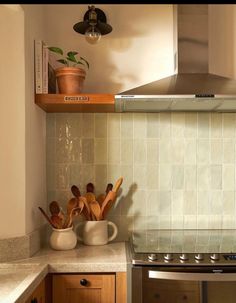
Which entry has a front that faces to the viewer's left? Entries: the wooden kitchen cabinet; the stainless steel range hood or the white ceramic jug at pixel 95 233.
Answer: the white ceramic jug

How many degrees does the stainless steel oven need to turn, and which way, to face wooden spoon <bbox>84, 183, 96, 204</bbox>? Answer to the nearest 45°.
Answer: approximately 135° to its right

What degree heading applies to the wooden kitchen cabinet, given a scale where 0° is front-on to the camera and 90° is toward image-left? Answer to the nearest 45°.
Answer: approximately 0°

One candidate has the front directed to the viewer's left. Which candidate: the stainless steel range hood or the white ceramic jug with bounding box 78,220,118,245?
the white ceramic jug

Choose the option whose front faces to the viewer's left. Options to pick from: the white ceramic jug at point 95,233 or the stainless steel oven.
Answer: the white ceramic jug

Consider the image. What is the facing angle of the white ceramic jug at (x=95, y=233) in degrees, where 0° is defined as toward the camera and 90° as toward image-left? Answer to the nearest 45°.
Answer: approximately 90°

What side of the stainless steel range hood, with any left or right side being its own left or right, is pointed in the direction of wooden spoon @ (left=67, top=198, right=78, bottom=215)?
right

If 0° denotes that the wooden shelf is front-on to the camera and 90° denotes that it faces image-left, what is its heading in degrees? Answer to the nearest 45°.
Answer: approximately 0°
